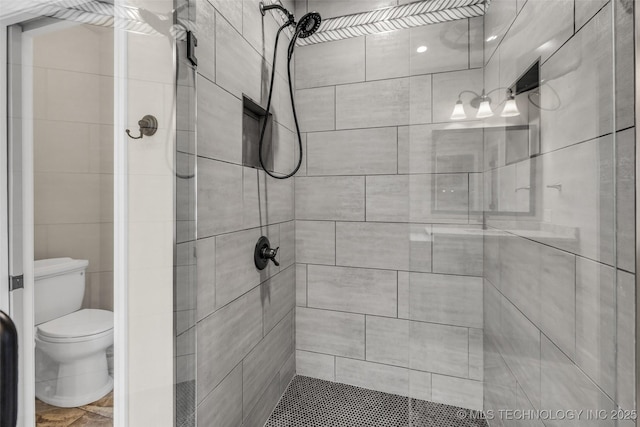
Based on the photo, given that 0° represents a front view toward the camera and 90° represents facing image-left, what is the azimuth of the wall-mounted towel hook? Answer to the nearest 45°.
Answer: approximately 45°

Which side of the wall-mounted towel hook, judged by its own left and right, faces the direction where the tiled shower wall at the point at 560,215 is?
left

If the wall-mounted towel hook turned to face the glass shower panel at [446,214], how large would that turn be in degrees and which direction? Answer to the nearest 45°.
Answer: approximately 135° to its left
